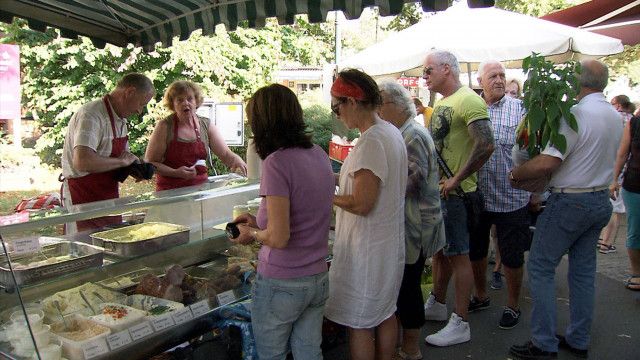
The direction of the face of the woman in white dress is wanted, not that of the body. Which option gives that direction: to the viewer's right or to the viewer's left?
to the viewer's left

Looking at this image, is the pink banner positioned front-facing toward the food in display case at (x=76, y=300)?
yes

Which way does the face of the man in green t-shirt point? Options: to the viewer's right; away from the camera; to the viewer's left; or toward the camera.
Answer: to the viewer's left

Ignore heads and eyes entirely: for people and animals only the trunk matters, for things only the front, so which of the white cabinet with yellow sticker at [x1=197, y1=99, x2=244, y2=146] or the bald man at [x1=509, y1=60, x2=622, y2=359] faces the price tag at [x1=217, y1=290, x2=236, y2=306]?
the white cabinet with yellow sticker

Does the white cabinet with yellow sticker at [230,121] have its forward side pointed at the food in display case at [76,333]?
yes

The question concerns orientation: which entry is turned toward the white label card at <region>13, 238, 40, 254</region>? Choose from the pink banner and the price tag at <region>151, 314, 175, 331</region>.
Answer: the pink banner

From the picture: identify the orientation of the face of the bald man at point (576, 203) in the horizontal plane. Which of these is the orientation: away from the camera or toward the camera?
away from the camera

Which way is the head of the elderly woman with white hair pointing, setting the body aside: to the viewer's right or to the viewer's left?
to the viewer's left

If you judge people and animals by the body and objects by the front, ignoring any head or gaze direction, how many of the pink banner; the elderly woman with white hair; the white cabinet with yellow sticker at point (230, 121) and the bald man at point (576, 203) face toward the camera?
2
